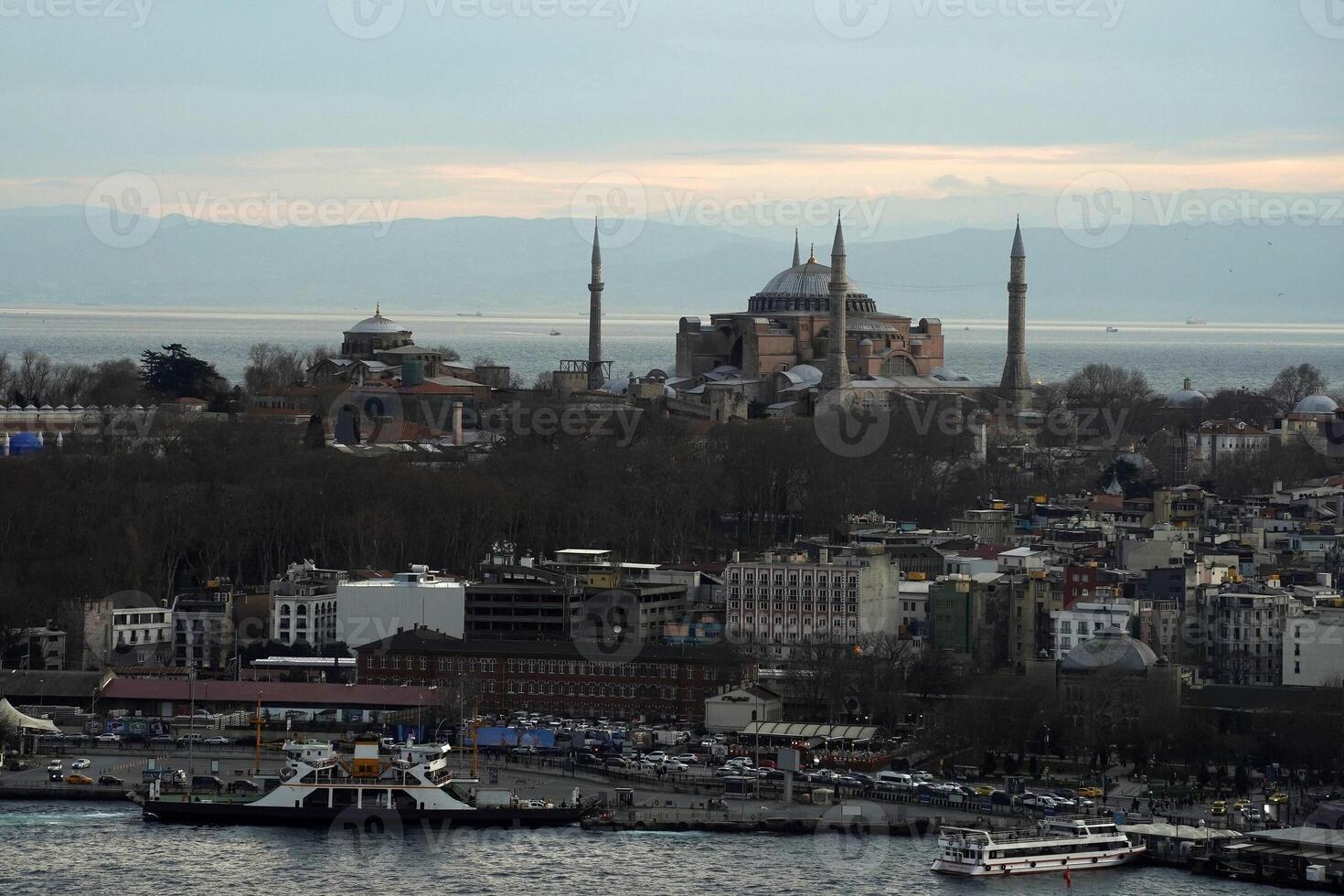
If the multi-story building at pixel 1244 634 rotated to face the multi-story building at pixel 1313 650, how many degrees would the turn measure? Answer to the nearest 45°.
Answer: approximately 45° to its left

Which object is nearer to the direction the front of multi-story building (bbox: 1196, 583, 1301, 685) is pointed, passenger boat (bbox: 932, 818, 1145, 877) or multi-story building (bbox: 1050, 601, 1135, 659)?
the passenger boat

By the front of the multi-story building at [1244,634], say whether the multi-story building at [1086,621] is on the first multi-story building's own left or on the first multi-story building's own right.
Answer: on the first multi-story building's own right

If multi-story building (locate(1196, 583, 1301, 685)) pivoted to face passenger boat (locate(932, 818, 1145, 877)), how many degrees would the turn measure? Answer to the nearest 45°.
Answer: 0° — it already faces it

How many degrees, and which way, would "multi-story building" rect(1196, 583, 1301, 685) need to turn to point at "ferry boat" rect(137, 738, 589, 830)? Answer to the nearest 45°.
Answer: approximately 45° to its right

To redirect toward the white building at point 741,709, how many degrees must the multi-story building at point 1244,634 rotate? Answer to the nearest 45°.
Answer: approximately 45° to its right

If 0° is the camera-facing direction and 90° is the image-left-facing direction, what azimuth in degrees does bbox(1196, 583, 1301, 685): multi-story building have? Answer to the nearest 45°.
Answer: approximately 0°

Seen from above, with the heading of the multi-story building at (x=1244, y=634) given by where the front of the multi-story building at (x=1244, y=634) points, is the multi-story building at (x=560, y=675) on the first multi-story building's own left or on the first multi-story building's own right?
on the first multi-story building's own right
